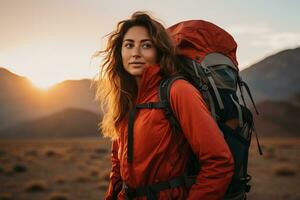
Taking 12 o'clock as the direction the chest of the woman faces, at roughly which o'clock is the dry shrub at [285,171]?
The dry shrub is roughly at 5 o'clock from the woman.

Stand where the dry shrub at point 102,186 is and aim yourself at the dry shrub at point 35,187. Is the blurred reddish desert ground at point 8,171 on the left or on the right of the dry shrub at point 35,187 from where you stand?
right

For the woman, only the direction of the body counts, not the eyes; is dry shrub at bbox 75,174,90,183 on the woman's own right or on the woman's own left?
on the woman's own right

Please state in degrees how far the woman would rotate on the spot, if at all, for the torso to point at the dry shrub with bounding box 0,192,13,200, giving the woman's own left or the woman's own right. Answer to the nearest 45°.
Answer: approximately 90° to the woman's own right

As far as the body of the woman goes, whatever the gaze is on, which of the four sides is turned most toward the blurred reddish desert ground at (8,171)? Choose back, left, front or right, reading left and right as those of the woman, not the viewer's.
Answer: right

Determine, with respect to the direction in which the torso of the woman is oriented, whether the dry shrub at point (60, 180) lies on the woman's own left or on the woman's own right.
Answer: on the woman's own right

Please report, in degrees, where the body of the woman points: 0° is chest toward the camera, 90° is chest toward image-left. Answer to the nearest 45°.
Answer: approximately 45°

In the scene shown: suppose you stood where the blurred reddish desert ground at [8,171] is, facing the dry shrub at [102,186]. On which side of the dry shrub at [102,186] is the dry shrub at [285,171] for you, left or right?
left

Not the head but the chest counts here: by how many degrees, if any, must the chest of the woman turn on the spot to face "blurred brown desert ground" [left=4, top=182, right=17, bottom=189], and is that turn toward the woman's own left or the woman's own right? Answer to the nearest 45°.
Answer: approximately 90° to the woman's own right

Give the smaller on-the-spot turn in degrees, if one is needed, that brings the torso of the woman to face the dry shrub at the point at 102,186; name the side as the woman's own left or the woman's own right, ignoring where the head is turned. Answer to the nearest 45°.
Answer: approximately 135° to the woman's own right

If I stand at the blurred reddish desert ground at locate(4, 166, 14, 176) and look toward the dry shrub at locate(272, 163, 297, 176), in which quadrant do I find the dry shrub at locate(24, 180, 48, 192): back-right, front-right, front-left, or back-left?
front-right
